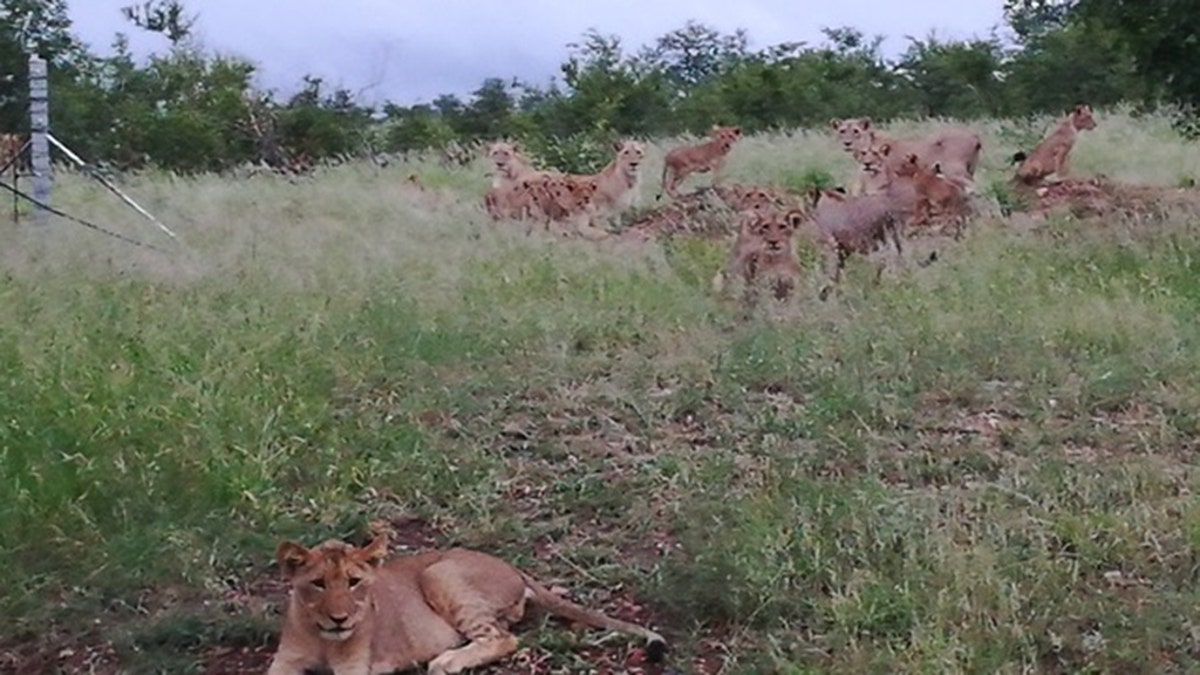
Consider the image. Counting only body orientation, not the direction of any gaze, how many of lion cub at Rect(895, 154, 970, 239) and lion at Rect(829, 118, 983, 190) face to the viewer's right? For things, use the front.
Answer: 0

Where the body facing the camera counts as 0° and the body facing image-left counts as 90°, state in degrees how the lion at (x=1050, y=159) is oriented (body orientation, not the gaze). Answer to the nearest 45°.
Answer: approximately 270°

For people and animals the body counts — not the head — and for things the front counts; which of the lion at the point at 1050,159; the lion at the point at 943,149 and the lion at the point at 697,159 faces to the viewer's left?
the lion at the point at 943,149

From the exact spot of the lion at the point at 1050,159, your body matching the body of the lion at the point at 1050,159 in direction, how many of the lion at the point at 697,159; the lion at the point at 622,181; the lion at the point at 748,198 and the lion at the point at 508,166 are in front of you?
0

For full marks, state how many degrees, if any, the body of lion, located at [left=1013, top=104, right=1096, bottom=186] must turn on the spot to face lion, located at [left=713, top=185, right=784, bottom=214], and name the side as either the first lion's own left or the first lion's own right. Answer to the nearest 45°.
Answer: approximately 135° to the first lion's own right

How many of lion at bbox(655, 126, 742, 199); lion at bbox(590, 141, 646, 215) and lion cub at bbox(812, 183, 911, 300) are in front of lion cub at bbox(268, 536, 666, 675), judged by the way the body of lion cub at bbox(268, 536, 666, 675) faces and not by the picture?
0

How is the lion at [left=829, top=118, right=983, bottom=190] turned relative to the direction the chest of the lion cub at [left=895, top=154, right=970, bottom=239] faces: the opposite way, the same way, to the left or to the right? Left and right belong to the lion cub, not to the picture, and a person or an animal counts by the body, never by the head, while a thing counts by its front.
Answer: the same way

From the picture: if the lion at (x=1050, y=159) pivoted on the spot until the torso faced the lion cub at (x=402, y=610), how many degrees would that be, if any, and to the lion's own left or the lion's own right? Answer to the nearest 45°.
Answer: approximately 90° to the lion's own right

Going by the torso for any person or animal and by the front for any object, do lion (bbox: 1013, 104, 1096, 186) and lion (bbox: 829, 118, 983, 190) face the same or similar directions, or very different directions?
very different directions

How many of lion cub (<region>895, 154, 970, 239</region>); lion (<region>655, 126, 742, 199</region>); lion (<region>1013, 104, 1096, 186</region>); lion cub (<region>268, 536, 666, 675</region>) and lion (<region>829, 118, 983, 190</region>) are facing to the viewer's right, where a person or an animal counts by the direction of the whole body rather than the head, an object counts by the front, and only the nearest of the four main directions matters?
2

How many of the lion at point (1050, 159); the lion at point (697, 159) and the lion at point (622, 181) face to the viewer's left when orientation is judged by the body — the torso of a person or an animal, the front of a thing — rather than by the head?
0

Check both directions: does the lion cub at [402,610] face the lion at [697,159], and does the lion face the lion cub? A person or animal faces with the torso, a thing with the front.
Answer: no

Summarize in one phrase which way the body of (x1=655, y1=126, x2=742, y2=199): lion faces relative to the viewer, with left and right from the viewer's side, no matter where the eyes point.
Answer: facing to the right of the viewer

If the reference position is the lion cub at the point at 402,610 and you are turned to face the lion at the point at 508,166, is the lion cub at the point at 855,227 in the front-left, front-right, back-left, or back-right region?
front-right

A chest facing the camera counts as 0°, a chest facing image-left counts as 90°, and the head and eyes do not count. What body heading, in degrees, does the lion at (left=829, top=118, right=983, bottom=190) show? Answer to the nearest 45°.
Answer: approximately 90°
